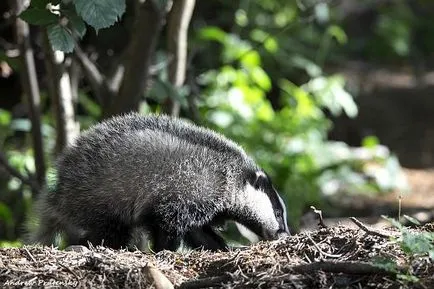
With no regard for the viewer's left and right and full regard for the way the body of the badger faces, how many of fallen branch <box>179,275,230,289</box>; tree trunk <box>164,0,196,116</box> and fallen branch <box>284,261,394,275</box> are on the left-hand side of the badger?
1

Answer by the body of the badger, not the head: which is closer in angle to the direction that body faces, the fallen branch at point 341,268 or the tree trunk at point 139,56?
the fallen branch

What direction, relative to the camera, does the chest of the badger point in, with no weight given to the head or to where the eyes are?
to the viewer's right

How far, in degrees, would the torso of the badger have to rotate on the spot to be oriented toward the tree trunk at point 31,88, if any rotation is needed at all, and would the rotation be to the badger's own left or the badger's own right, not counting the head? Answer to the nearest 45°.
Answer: approximately 135° to the badger's own left

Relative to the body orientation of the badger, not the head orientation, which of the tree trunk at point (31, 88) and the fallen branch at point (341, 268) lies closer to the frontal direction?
the fallen branch

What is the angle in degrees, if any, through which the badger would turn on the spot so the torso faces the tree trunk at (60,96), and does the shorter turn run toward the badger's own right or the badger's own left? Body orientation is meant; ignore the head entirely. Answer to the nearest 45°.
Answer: approximately 135° to the badger's own left

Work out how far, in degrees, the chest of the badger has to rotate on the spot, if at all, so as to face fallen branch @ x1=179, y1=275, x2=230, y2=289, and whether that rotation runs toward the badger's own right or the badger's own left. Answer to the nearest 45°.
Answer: approximately 90° to the badger's own right

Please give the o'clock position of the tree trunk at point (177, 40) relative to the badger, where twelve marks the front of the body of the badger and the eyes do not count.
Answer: The tree trunk is roughly at 9 o'clock from the badger.

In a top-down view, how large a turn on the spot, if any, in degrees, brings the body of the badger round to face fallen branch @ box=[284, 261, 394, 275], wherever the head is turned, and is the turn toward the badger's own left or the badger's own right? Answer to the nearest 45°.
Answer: approximately 45° to the badger's own right
